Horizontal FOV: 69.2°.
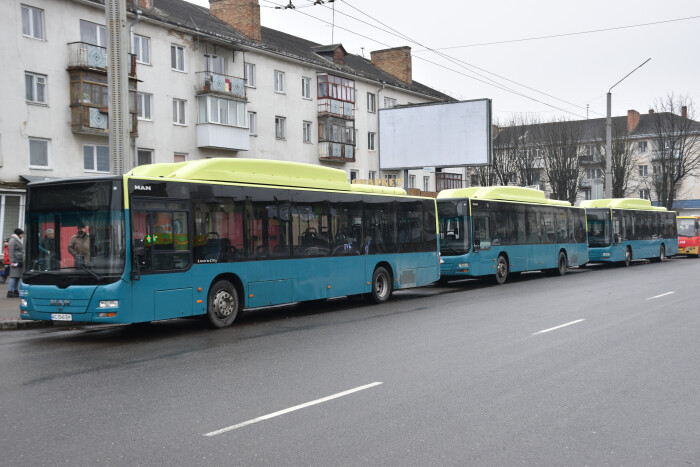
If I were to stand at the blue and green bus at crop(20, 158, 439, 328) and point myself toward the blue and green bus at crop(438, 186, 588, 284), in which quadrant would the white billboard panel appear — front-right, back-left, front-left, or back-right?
front-left

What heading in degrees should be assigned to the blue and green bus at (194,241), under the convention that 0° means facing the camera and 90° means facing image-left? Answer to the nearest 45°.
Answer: approximately 45°

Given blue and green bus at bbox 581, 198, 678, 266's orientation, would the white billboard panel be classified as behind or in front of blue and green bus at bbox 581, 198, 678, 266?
in front

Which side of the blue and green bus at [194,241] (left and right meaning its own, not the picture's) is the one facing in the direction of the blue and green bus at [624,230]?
back

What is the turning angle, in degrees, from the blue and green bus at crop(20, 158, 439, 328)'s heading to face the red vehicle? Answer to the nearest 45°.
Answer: approximately 180°

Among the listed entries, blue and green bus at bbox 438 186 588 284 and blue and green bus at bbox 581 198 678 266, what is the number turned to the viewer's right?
0

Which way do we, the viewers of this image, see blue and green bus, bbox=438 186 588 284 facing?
facing the viewer and to the left of the viewer

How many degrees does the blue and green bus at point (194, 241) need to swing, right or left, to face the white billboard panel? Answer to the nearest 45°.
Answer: approximately 180°

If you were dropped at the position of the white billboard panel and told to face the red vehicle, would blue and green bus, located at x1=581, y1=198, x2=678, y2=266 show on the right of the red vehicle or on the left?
right

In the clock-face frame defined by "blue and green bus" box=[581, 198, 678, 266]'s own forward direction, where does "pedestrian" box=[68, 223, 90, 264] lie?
The pedestrian is roughly at 11 o'clock from the blue and green bus.

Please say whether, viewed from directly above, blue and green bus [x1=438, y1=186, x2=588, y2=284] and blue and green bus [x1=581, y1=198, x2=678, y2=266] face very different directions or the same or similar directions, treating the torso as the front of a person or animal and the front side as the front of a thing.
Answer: same or similar directions

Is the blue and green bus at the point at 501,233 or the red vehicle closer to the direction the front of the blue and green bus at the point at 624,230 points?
the blue and green bus
